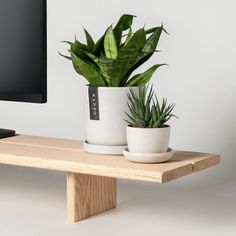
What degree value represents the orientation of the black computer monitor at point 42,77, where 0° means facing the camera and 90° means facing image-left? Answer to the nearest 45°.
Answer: approximately 45°

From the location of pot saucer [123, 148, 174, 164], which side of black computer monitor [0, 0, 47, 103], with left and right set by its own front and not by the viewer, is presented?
left

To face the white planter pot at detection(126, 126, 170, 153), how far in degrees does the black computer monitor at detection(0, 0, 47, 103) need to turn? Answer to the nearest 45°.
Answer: approximately 90° to its left
